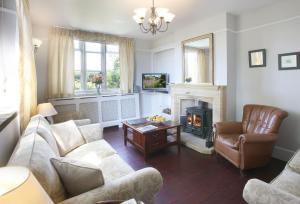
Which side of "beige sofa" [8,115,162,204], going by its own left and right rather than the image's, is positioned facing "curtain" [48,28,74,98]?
left

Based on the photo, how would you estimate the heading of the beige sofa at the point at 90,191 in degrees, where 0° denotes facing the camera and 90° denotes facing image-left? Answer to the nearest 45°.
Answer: approximately 270°

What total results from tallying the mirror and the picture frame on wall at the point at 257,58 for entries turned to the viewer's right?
0

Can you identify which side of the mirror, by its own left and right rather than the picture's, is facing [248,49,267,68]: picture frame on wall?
left

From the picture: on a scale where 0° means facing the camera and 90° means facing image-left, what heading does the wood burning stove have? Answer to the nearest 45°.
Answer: approximately 45°

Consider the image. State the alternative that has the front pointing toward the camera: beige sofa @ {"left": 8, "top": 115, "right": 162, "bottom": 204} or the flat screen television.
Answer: the flat screen television

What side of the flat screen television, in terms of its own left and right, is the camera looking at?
front

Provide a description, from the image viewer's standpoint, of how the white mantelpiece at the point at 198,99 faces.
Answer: facing the viewer and to the left of the viewer

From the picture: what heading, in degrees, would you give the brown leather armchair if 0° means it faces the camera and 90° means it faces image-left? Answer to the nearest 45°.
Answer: approximately 45°

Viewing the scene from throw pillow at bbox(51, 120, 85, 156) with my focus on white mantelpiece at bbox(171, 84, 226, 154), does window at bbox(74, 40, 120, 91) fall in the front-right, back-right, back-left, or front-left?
front-left

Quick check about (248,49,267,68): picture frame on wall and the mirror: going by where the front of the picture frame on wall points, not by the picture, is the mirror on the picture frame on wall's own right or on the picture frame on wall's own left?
on the picture frame on wall's own right
